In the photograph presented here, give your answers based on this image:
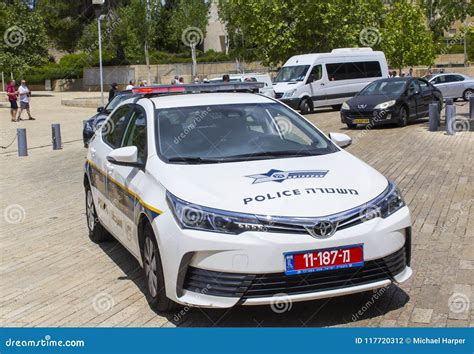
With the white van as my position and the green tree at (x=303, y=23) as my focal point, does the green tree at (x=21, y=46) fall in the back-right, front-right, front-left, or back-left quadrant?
front-left

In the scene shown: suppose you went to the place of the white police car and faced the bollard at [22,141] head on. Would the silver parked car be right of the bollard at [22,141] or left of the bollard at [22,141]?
right

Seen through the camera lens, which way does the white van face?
facing the viewer and to the left of the viewer

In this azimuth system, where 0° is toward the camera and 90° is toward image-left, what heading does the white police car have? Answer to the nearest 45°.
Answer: approximately 315°

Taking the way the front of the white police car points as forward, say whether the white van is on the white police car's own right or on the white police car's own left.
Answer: on the white police car's own left

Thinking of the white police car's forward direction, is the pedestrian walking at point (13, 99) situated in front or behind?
behind

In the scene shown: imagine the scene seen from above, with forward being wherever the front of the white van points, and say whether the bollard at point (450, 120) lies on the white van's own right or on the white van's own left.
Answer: on the white van's own left

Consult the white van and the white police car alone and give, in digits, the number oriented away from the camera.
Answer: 0

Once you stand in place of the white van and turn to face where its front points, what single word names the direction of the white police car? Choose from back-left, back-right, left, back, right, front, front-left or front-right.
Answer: front-left

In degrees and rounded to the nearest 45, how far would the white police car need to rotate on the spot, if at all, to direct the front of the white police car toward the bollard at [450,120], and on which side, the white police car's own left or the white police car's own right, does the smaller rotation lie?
approximately 135° to the white police car's own left

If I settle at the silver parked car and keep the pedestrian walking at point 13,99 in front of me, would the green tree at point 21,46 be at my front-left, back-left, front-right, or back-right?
front-right

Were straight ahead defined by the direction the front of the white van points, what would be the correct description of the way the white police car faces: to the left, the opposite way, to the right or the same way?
to the left

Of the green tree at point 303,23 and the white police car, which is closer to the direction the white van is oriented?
the white police car

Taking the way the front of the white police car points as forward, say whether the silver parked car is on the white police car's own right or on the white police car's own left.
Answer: on the white police car's own left

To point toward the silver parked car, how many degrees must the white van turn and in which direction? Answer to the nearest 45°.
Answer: approximately 180°
